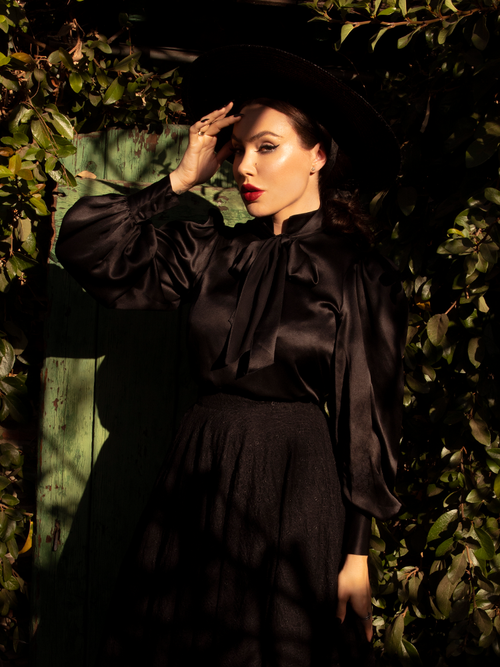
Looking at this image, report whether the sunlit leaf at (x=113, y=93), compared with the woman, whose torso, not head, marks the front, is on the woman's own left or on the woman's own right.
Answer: on the woman's own right

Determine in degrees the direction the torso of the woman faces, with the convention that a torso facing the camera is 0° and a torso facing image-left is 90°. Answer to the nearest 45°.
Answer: approximately 45°

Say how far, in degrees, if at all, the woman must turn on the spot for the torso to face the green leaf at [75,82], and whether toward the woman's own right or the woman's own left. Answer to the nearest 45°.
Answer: approximately 90° to the woman's own right

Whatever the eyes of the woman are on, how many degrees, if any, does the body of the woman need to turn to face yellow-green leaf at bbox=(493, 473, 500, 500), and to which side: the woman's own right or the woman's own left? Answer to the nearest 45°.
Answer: approximately 135° to the woman's own left

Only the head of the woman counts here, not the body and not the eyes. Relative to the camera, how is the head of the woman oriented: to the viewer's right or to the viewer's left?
to the viewer's left

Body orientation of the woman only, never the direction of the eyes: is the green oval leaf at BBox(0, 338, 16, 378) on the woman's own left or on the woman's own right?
on the woman's own right
